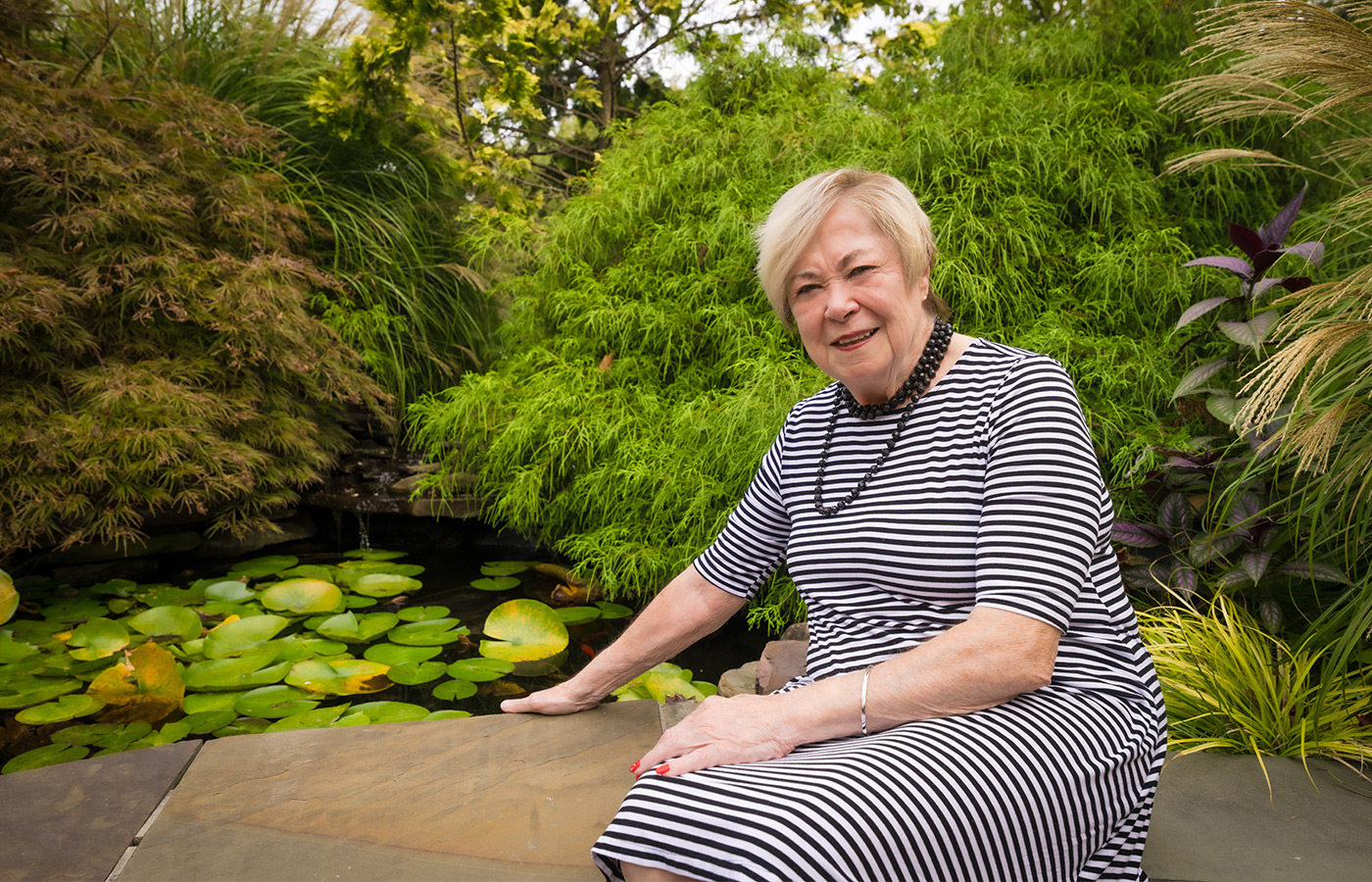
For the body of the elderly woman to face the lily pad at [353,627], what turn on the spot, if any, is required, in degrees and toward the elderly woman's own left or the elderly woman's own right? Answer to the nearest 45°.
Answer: approximately 90° to the elderly woman's own right

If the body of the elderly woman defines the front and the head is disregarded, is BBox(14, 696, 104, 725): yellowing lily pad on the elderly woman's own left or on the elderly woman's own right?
on the elderly woman's own right

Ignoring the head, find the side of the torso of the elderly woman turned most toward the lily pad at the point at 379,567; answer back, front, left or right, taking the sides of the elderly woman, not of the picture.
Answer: right

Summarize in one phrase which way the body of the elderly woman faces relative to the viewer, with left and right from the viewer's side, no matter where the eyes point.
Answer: facing the viewer and to the left of the viewer

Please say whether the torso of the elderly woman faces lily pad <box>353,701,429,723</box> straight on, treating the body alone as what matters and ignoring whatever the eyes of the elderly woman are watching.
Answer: no

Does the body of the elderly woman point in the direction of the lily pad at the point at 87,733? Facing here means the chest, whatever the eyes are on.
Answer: no

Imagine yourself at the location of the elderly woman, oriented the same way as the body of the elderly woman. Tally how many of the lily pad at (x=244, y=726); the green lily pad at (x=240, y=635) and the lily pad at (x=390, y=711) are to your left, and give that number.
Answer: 0

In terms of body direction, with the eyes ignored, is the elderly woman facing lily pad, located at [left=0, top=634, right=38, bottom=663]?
no

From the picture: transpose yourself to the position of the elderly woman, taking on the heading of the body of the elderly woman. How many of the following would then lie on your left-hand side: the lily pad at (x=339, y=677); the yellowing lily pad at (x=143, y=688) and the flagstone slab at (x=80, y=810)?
0

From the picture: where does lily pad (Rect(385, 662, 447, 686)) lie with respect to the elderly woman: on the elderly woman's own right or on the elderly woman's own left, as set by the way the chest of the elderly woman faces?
on the elderly woman's own right

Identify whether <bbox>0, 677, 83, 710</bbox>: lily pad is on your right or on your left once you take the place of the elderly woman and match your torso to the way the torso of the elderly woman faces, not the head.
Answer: on your right

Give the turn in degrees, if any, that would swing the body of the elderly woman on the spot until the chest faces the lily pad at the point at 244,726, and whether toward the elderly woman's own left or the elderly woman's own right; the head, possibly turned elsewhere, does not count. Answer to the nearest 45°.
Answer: approximately 90° to the elderly woman's own right

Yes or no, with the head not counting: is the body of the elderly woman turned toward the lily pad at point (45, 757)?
no

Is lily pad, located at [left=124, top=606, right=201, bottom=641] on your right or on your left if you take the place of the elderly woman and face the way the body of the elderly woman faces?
on your right

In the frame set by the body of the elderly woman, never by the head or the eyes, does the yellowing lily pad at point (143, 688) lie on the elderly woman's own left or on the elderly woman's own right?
on the elderly woman's own right
